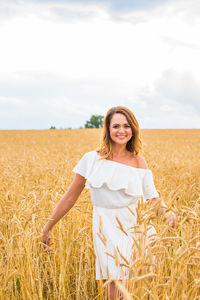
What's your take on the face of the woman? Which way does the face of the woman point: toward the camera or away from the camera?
toward the camera

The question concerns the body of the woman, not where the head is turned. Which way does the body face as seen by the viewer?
toward the camera
